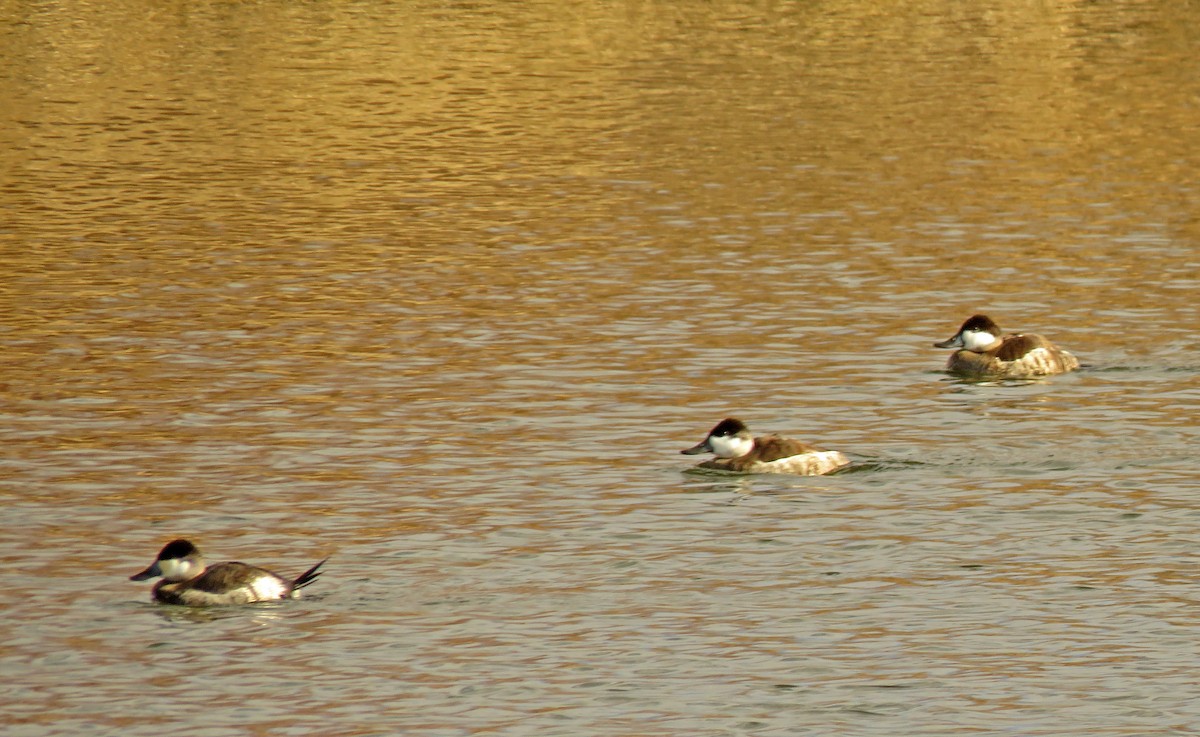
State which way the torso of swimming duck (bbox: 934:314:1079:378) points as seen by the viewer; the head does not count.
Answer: to the viewer's left

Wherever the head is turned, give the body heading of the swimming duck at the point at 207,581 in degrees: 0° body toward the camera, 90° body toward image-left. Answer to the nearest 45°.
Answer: approximately 90°

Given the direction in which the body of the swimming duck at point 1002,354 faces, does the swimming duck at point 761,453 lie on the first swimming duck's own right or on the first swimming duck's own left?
on the first swimming duck's own left

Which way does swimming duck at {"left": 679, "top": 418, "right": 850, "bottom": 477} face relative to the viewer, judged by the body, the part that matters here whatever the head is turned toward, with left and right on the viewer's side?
facing to the left of the viewer

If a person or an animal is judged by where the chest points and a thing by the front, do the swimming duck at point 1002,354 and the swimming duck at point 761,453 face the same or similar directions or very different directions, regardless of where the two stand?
same or similar directions

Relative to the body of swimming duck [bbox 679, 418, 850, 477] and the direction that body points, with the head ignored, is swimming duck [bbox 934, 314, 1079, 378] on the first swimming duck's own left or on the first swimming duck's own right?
on the first swimming duck's own right
